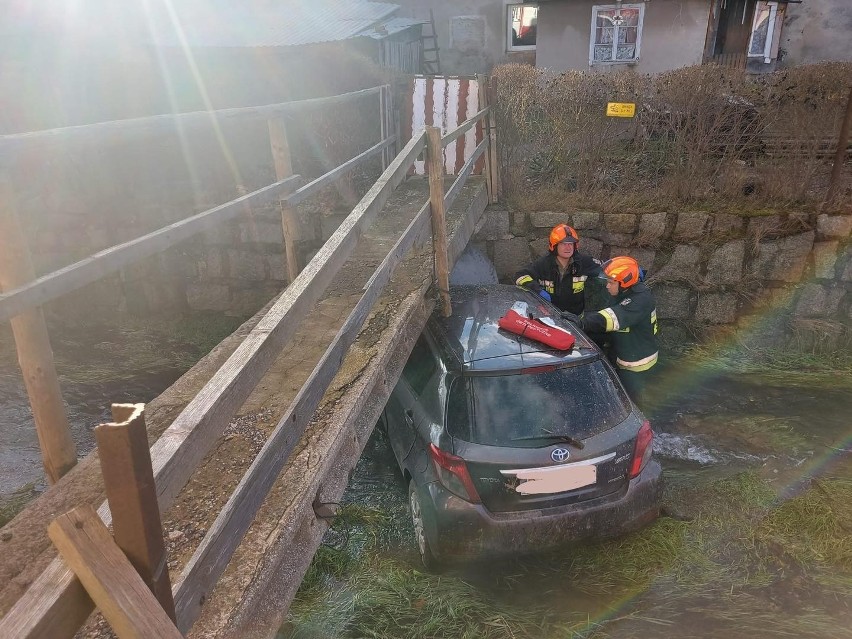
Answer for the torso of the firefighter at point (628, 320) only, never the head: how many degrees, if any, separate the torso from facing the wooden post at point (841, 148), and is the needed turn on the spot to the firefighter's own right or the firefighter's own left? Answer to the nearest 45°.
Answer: approximately 135° to the firefighter's own right

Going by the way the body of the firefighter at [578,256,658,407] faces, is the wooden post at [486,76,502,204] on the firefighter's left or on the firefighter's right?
on the firefighter's right

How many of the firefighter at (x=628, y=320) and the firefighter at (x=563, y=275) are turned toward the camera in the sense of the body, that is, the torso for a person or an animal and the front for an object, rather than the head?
1

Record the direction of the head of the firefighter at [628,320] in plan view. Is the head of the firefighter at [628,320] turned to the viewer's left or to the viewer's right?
to the viewer's left

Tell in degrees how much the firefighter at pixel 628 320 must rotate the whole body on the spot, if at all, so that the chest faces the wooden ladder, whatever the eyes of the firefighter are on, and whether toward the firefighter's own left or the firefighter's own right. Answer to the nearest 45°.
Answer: approximately 45° to the firefighter's own right

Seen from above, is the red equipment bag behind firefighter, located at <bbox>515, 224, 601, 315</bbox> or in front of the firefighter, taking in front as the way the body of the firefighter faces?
in front

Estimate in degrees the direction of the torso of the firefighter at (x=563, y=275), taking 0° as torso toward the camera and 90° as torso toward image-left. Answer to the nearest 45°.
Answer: approximately 0°

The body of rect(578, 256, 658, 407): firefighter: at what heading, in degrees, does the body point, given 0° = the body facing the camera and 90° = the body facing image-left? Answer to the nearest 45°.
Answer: approximately 90°

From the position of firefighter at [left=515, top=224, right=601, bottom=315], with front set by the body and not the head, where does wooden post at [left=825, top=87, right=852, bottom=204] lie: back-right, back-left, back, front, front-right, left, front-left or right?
back-left

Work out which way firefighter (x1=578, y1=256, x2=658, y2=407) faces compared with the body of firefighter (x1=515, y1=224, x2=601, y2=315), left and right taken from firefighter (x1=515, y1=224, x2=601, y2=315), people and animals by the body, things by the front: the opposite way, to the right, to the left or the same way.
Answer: to the right
